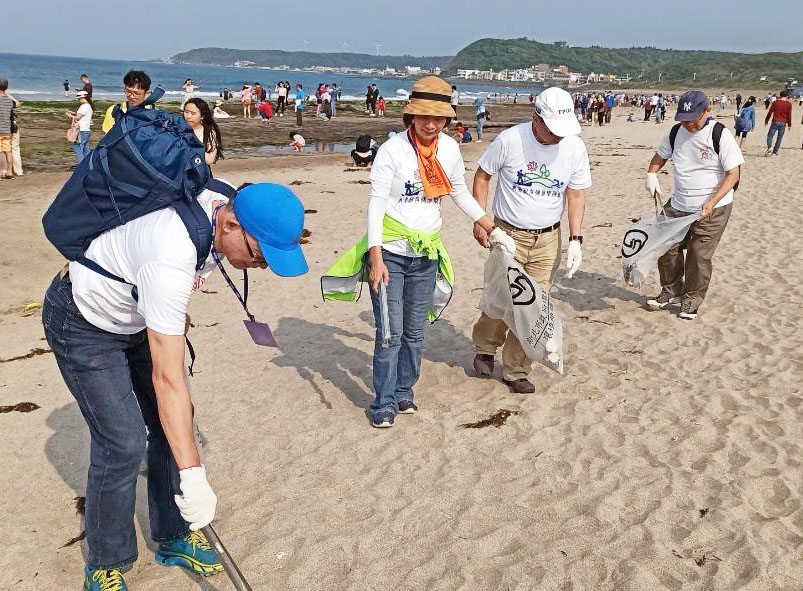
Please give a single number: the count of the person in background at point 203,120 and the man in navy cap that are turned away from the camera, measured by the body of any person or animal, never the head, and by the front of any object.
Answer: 0

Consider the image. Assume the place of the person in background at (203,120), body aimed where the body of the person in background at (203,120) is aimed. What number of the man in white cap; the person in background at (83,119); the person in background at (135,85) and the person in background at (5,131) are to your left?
1

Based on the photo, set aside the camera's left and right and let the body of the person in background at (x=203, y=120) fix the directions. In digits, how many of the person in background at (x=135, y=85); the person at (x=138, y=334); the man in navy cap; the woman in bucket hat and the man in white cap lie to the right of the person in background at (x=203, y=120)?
1

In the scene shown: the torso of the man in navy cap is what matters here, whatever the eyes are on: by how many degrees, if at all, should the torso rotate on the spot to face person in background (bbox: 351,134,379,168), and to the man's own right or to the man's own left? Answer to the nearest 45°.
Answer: approximately 90° to the man's own right

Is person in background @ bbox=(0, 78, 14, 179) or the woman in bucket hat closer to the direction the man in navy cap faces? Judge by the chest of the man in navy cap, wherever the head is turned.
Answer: the woman in bucket hat

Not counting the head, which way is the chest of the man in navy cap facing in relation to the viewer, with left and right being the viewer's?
facing the viewer and to the left of the viewer

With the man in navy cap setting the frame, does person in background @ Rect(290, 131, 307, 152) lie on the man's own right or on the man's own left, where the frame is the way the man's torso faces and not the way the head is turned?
on the man's own right

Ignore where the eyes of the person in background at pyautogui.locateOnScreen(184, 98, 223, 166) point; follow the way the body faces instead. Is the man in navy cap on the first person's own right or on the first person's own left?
on the first person's own left

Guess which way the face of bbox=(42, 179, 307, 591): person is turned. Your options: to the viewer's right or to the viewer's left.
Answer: to the viewer's right

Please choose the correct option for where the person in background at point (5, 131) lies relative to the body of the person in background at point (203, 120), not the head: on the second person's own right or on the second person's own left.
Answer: on the second person's own right
